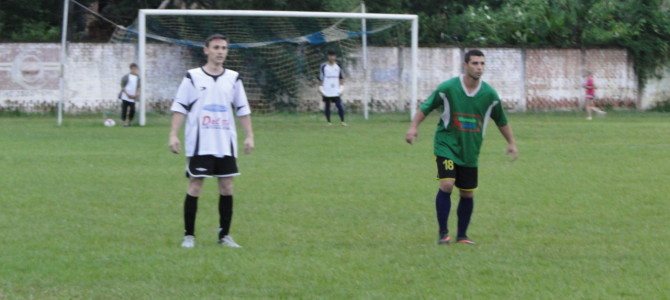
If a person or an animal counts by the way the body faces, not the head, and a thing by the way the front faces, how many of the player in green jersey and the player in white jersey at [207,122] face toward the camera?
2

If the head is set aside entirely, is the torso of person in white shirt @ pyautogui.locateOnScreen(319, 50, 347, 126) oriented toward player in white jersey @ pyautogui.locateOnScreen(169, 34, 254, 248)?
yes

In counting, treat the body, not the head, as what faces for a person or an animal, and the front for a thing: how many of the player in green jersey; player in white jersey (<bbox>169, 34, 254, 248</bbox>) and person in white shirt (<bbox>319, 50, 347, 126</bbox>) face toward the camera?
3

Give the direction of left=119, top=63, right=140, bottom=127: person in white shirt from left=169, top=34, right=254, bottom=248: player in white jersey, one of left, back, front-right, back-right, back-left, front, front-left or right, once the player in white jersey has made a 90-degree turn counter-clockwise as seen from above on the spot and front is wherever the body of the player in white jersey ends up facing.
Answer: left

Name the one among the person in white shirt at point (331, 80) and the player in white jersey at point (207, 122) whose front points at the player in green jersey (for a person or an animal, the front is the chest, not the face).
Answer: the person in white shirt

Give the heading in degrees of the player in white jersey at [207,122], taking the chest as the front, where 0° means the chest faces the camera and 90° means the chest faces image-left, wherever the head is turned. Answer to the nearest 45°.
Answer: approximately 0°

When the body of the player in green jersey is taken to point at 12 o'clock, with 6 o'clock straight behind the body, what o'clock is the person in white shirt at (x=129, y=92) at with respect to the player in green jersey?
The person in white shirt is roughly at 5 o'clock from the player in green jersey.

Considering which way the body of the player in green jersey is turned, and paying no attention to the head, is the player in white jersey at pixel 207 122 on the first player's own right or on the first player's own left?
on the first player's own right

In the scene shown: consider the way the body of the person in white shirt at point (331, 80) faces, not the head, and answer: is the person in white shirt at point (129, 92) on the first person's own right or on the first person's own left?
on the first person's own right

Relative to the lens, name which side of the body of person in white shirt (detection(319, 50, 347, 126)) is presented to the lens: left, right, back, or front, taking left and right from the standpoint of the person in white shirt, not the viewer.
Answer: front

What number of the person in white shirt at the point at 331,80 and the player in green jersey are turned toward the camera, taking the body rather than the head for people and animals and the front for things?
2

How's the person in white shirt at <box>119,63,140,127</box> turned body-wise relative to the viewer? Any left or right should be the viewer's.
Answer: facing the viewer and to the right of the viewer
